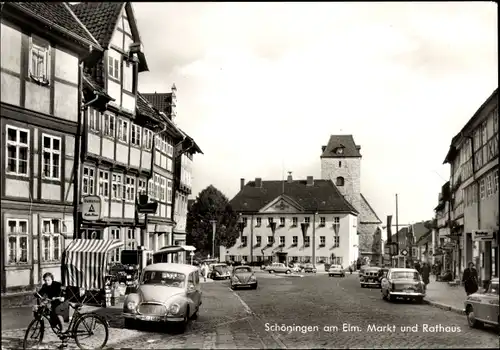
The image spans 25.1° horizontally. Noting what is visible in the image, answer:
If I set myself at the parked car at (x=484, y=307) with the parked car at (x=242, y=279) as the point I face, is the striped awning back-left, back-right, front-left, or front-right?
front-left

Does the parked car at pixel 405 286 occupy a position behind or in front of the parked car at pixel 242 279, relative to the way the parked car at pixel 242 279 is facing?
in front

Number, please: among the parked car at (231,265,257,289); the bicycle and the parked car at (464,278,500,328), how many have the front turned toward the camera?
1

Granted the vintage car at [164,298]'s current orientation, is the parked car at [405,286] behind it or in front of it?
behind

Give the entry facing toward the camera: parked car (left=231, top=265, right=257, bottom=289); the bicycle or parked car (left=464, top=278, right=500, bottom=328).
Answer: parked car (left=231, top=265, right=257, bottom=289)

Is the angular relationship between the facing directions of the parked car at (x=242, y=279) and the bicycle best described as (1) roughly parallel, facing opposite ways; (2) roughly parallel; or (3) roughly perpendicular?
roughly perpendicular

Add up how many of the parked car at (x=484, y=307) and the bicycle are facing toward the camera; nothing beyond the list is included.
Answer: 0

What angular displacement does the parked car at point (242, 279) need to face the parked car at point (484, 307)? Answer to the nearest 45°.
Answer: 0° — it already faces it

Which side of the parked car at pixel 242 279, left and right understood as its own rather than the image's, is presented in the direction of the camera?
front

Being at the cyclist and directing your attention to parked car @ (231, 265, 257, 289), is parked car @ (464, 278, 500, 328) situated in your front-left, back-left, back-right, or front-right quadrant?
front-right
